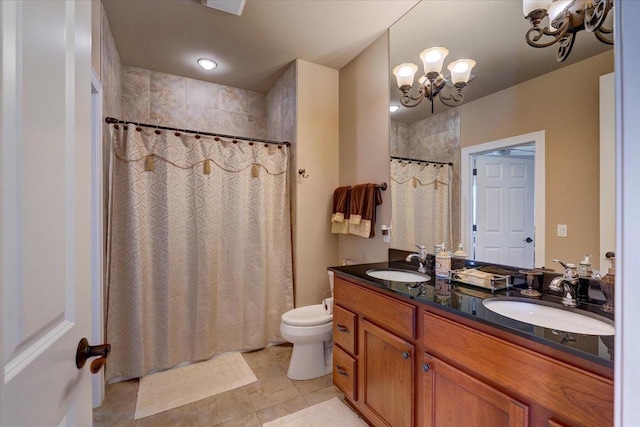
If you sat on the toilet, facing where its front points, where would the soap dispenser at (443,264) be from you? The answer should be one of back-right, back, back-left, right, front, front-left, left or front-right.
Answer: left

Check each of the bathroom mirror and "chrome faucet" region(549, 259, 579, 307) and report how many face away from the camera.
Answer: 0

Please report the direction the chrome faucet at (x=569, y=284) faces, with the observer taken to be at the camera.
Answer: facing the viewer and to the left of the viewer

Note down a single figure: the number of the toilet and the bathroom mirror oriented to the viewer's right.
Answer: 0

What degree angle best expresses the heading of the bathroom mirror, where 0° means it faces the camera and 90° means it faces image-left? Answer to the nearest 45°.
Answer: approximately 45°

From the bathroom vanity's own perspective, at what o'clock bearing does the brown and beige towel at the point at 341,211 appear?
The brown and beige towel is roughly at 3 o'clock from the bathroom vanity.

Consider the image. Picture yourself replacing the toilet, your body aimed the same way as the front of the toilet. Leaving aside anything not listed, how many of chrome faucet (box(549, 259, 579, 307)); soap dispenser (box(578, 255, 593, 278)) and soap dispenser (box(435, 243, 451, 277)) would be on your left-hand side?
3

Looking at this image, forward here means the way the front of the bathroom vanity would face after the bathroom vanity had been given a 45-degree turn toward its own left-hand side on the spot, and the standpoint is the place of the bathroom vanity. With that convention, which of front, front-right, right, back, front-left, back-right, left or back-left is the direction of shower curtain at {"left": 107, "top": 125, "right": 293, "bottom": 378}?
right

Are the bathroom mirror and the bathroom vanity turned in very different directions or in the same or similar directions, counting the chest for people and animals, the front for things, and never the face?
same or similar directions

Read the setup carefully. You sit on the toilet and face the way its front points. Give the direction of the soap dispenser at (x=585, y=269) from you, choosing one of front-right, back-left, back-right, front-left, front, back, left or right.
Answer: left

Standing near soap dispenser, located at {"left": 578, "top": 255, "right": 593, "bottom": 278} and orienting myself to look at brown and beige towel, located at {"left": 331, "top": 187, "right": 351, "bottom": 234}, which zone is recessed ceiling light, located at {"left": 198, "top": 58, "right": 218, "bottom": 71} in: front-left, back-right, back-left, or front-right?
front-left

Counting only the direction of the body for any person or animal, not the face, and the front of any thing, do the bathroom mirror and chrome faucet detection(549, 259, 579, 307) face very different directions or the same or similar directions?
same or similar directions

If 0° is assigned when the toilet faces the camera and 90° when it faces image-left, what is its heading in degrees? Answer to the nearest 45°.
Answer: approximately 45°

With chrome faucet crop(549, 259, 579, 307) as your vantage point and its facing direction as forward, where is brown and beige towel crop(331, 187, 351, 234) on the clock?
The brown and beige towel is roughly at 2 o'clock from the chrome faucet.

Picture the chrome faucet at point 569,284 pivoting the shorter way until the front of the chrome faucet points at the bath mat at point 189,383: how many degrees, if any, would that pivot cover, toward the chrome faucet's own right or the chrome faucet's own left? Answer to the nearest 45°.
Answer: approximately 45° to the chrome faucet's own right
